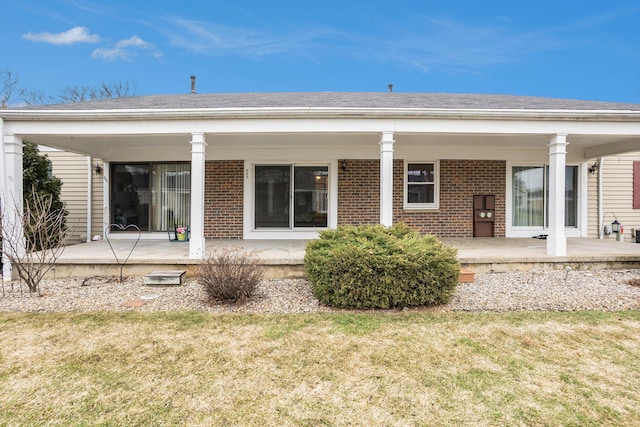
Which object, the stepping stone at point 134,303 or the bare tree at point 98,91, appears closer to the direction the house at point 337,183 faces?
the stepping stone

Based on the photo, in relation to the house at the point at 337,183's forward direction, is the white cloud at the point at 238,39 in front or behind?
behind

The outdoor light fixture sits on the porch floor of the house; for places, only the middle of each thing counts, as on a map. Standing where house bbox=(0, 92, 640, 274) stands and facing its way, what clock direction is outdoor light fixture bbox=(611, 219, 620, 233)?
The outdoor light fixture is roughly at 9 o'clock from the house.

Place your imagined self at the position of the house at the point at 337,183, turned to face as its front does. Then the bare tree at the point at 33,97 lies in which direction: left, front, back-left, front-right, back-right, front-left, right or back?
back-right

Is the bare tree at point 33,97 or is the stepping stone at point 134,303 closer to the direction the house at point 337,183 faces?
the stepping stone

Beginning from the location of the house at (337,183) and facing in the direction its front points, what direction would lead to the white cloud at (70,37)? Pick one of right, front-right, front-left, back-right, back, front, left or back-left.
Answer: back-right

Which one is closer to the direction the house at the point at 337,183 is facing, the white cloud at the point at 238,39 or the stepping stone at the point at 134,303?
the stepping stone

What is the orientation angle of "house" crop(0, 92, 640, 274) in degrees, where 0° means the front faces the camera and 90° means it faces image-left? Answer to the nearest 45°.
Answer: approximately 0°

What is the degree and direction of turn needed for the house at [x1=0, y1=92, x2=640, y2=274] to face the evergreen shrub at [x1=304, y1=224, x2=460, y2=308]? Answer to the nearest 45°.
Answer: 0° — it already faces it

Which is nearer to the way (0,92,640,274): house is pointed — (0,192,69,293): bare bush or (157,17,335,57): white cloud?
the bare bush
